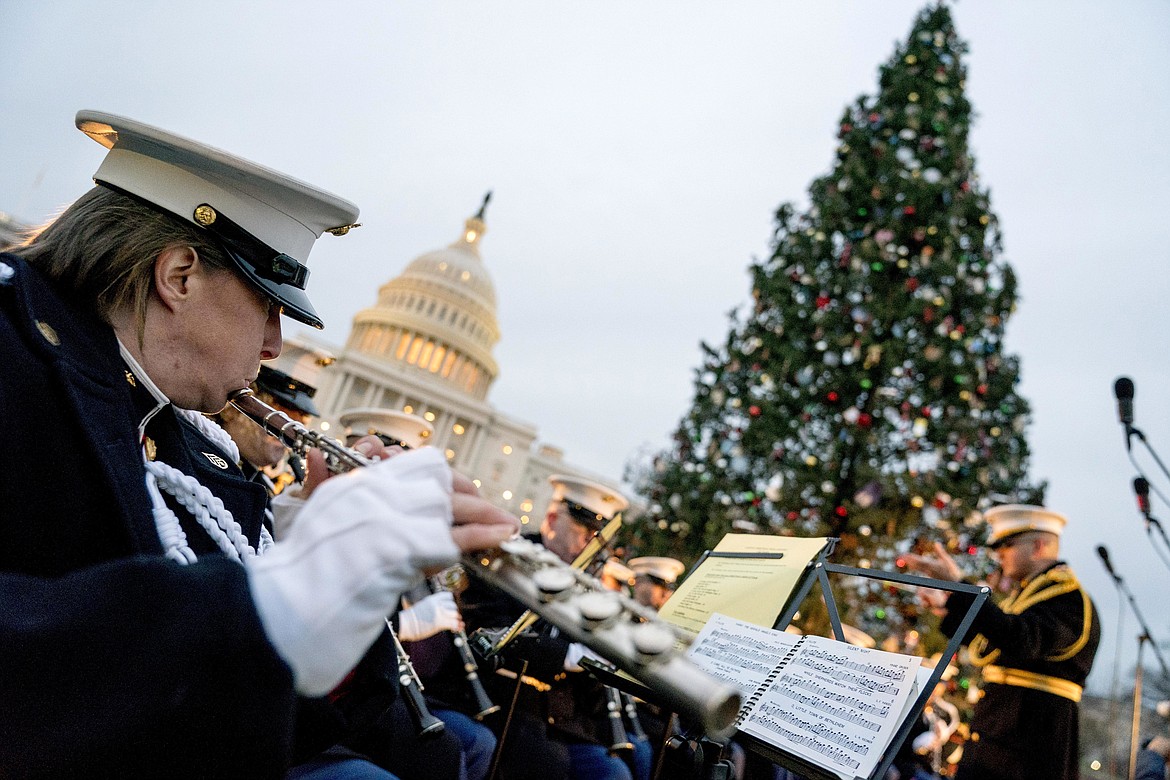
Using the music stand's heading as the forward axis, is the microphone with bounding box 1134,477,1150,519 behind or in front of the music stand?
behind

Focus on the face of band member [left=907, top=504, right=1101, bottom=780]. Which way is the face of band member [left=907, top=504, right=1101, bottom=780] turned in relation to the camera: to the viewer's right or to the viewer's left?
to the viewer's left

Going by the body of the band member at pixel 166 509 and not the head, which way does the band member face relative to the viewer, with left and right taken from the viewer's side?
facing to the right of the viewer

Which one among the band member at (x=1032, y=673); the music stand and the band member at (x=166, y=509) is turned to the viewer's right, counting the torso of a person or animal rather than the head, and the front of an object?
the band member at (x=166, y=509)

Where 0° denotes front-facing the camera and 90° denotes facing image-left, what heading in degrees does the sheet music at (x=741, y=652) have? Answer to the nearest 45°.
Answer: approximately 45°

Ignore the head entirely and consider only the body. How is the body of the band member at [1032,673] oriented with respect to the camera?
to the viewer's left

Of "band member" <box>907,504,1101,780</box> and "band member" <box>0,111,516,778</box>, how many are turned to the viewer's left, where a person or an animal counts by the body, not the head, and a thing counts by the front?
1

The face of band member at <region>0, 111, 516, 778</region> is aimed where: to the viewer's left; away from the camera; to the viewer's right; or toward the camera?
to the viewer's right

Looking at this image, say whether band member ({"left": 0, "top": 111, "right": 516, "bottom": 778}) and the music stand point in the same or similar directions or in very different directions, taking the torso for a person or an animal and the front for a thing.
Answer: very different directions

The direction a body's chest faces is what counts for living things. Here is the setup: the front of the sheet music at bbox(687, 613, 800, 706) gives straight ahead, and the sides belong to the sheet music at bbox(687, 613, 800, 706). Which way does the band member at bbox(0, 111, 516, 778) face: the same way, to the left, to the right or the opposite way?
the opposite way

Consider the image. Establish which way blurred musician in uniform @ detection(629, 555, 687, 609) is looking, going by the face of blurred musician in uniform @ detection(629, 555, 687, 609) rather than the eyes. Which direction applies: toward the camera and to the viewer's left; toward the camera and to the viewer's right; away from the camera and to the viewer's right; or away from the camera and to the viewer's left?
toward the camera and to the viewer's right
